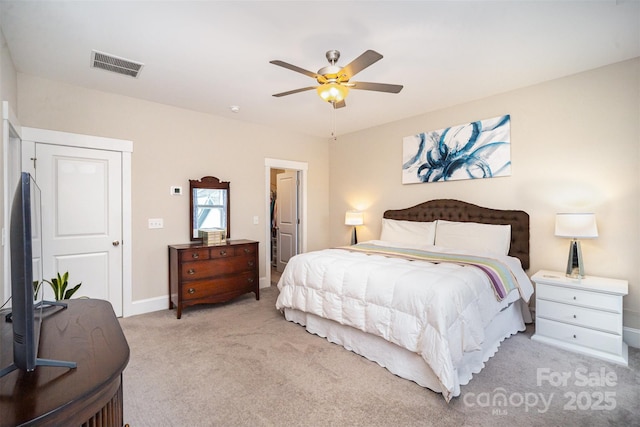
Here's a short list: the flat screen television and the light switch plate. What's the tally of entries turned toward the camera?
1

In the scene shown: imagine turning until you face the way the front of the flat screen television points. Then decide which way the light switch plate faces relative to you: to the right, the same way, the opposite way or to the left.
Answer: to the right

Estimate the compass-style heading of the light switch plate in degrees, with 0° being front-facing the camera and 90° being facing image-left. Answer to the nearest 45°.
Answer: approximately 0°

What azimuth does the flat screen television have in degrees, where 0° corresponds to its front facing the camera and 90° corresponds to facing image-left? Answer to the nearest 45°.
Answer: approximately 270°

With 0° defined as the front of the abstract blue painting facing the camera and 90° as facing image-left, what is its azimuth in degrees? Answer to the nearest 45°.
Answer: approximately 45°

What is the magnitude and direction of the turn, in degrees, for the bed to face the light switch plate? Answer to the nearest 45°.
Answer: approximately 45° to its right

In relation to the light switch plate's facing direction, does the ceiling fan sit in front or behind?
in front

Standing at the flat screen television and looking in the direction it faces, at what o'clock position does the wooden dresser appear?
The wooden dresser is roughly at 10 o'clock from the flat screen television.

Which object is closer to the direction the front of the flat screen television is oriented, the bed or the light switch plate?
the bed

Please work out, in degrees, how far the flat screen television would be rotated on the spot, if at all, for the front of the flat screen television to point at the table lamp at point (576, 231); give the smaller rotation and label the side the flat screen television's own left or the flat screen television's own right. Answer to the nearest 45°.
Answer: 0° — it already faces it

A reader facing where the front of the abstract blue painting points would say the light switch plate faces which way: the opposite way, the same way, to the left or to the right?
to the left

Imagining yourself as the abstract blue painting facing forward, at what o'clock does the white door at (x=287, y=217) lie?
The white door is roughly at 2 o'clock from the abstract blue painting.

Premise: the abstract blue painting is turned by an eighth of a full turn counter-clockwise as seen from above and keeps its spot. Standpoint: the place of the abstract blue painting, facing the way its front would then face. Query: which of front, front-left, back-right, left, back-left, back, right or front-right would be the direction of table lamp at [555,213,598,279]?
front-left

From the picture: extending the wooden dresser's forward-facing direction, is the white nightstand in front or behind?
in front

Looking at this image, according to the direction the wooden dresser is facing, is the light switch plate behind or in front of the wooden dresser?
behind
